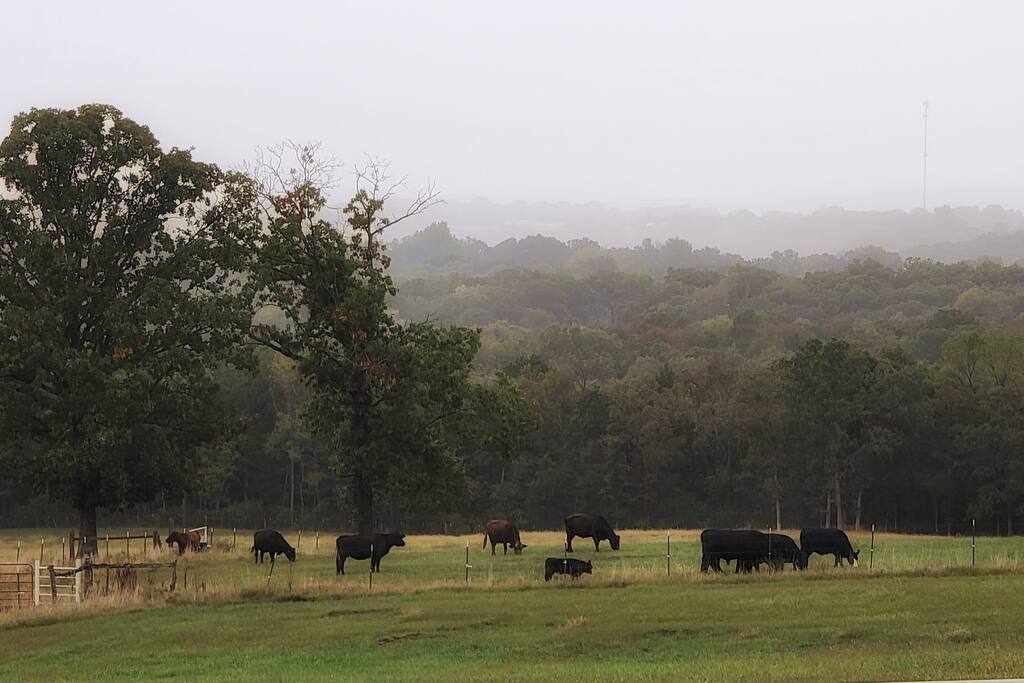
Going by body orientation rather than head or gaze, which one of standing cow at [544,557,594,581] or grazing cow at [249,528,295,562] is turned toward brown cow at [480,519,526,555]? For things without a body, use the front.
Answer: grazing cow at [249,528,295,562]

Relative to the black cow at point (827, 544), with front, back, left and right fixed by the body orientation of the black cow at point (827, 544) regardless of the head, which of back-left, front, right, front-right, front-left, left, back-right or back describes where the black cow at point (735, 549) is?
back-right

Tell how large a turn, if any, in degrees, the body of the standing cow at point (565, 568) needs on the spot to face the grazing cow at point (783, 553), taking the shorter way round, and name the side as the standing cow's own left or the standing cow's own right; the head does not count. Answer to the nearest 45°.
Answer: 0° — it already faces it

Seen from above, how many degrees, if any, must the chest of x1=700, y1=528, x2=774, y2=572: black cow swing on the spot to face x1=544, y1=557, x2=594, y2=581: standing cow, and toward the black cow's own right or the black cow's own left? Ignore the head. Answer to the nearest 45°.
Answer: approximately 135° to the black cow's own right

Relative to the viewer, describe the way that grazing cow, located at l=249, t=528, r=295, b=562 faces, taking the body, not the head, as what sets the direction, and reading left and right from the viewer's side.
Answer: facing to the right of the viewer

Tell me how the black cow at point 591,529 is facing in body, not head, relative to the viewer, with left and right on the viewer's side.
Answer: facing to the right of the viewer

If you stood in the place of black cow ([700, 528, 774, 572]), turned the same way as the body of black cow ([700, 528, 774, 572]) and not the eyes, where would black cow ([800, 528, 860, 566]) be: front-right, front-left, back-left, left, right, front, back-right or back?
front-left

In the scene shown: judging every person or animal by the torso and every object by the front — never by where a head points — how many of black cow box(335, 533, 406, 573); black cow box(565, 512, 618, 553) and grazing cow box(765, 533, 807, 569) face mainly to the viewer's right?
3

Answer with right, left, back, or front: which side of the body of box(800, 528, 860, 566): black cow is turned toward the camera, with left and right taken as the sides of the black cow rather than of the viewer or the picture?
right

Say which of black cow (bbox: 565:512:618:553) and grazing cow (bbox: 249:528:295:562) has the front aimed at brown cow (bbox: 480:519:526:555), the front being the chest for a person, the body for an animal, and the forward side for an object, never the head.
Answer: the grazing cow

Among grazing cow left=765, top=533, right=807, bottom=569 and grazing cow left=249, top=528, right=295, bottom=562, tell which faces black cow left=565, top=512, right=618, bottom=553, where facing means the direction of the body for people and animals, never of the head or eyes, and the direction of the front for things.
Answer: grazing cow left=249, top=528, right=295, bottom=562
